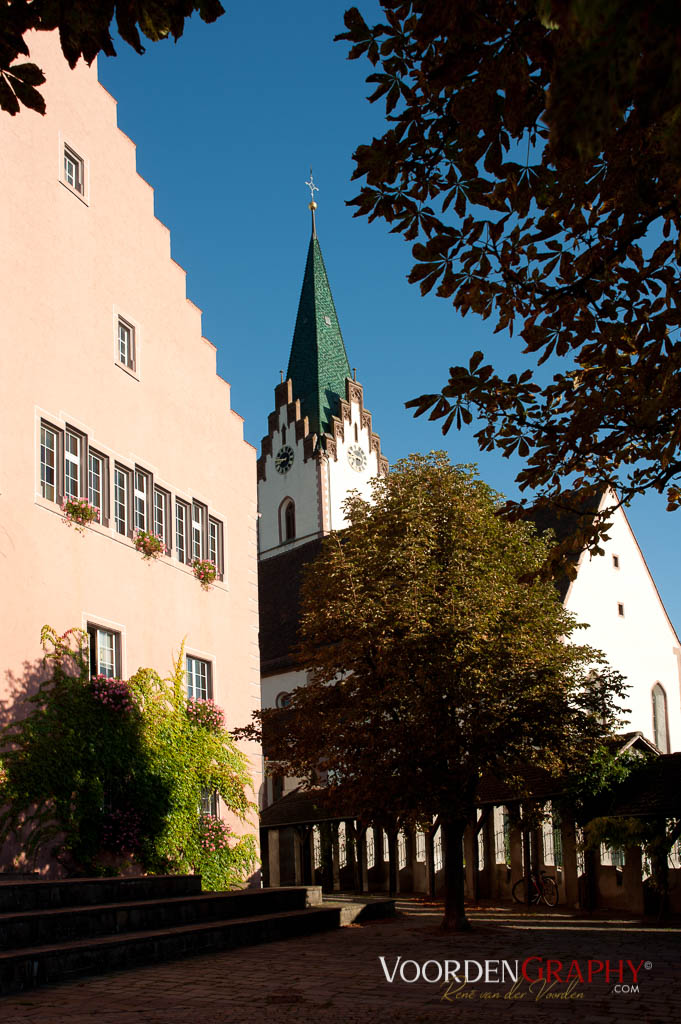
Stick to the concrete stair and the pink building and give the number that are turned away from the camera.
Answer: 0

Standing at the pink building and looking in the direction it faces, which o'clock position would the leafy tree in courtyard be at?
The leafy tree in courtyard is roughly at 11 o'clock from the pink building.

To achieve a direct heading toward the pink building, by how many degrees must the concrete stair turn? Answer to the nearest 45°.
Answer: approximately 135° to its left

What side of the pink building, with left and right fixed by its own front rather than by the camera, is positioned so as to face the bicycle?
left

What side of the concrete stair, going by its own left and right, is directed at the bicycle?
left

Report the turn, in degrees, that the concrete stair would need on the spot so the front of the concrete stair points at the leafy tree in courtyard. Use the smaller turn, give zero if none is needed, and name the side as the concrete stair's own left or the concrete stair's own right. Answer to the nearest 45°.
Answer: approximately 90° to the concrete stair's own left

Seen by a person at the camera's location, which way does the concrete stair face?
facing the viewer and to the right of the viewer
